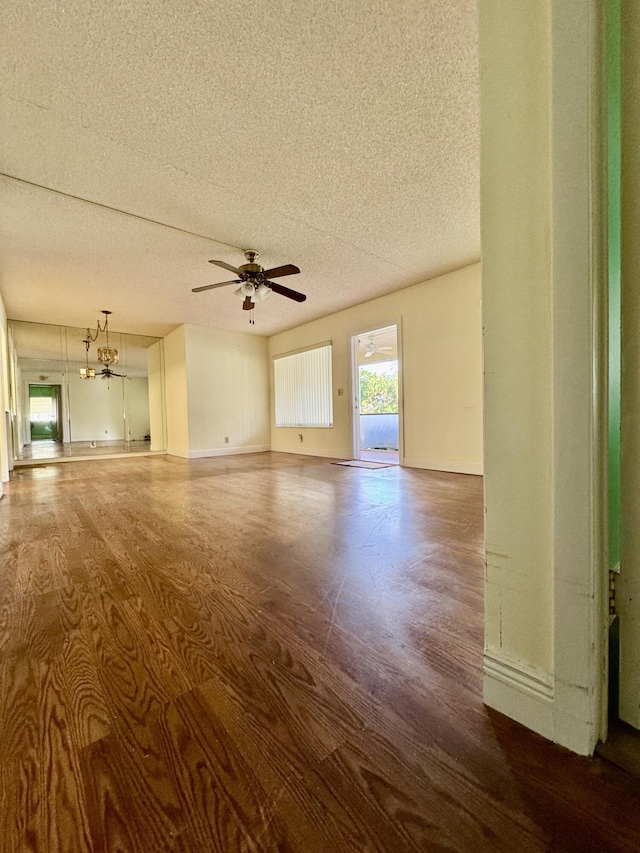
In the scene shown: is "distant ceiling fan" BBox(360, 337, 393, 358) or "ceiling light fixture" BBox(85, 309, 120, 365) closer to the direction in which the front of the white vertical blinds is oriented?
the ceiling light fixture

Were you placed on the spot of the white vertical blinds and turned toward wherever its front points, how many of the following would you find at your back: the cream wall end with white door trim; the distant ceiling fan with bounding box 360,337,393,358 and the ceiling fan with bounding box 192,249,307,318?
1

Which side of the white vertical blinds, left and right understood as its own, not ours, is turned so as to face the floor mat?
left

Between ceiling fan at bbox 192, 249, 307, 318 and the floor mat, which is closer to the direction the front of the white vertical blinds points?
the ceiling fan

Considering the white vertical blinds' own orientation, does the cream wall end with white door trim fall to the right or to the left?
on its left

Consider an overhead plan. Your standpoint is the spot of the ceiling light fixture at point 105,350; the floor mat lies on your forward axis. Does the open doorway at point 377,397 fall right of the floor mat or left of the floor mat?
left

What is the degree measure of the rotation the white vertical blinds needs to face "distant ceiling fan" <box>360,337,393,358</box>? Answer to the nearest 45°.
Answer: approximately 180°

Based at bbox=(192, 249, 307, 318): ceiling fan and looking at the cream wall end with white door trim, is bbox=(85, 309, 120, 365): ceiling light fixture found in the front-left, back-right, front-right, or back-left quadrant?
back-right

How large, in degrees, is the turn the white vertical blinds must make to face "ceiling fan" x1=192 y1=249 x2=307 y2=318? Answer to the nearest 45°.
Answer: approximately 45° to its left

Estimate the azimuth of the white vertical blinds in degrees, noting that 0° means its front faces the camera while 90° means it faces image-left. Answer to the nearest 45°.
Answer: approximately 45°
